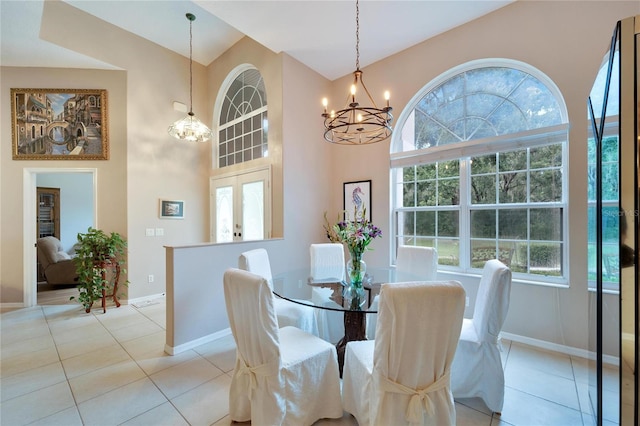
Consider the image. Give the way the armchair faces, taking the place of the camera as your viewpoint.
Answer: facing to the right of the viewer

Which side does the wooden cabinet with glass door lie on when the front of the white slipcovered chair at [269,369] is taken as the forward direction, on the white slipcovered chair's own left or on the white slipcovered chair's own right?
on the white slipcovered chair's own left

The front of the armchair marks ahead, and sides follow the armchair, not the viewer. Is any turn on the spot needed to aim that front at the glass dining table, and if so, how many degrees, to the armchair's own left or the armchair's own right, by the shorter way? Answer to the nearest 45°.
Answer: approximately 90° to the armchair's own right

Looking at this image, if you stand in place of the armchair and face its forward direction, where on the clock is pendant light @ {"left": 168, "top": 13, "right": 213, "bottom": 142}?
The pendant light is roughly at 2 o'clock from the armchair.

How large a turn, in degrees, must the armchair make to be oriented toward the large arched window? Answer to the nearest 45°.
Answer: approximately 45° to its right

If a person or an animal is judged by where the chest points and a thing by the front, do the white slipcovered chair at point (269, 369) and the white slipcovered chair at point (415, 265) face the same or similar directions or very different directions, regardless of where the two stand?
very different directions

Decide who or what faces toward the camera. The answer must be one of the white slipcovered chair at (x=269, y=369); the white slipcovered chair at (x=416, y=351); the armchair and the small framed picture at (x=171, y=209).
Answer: the small framed picture

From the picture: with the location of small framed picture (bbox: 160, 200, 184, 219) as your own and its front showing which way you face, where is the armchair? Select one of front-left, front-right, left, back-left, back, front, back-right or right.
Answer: back-right

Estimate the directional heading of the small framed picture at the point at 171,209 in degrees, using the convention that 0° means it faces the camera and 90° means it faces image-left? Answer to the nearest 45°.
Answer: approximately 0°

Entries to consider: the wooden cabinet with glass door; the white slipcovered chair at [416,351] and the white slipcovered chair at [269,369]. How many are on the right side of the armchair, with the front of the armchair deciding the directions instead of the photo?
2

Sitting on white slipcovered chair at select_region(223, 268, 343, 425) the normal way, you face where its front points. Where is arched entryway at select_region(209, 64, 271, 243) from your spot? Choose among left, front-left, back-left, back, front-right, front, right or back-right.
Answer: front-left

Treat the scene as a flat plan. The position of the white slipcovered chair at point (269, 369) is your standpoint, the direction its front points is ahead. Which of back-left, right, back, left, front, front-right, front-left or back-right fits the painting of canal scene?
left

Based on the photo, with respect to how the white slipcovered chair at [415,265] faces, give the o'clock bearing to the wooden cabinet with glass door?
The wooden cabinet with glass door is roughly at 2 o'clock from the white slipcovered chair.

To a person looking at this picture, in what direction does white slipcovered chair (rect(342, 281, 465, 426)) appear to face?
facing away from the viewer and to the left of the viewer

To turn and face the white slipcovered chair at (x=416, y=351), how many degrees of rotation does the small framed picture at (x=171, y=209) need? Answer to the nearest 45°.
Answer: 0° — it already faces it

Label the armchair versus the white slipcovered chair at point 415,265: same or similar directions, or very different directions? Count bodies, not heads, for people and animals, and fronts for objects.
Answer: very different directions

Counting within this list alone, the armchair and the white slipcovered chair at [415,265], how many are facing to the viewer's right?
1

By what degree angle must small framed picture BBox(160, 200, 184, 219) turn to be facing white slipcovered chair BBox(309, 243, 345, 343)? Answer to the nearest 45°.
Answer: approximately 45° to its left

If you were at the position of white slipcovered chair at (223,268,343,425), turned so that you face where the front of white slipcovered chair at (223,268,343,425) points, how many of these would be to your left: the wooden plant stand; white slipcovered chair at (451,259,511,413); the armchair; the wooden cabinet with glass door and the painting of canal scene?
4

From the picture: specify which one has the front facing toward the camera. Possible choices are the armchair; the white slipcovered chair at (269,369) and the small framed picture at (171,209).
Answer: the small framed picture
